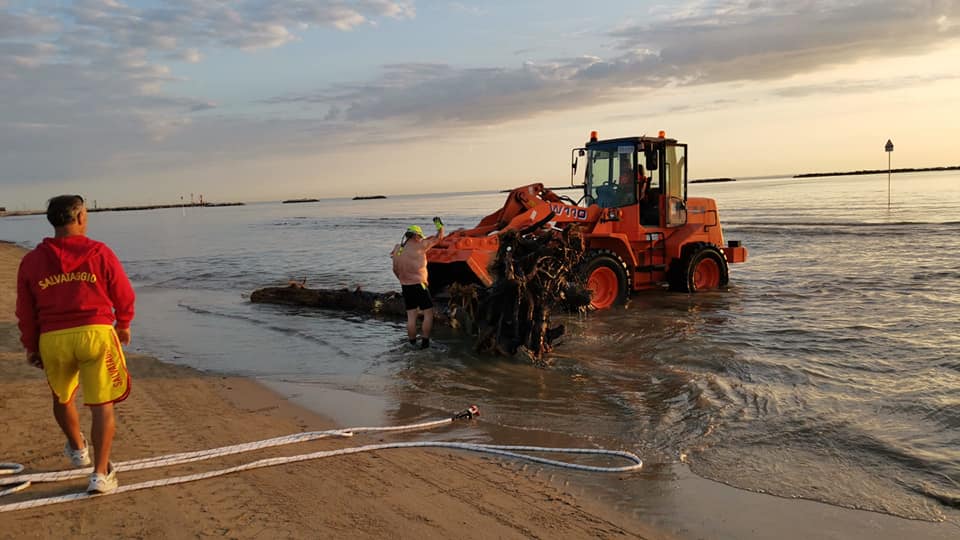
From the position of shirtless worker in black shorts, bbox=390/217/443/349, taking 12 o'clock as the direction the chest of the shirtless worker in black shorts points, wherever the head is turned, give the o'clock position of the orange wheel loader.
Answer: The orange wheel loader is roughly at 12 o'clock from the shirtless worker in black shorts.

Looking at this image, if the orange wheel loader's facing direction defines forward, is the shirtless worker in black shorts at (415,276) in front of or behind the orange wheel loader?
in front

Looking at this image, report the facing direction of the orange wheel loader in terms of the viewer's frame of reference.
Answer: facing the viewer and to the left of the viewer

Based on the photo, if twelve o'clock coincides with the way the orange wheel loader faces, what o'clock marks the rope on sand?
The rope on sand is roughly at 11 o'clock from the orange wheel loader.

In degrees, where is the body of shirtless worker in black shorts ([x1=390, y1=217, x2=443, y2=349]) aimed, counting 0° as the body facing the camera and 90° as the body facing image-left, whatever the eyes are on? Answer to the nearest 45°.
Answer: approximately 225°

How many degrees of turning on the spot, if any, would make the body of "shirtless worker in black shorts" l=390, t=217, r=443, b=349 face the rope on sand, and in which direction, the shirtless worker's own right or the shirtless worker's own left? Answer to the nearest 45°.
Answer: approximately 135° to the shirtless worker's own right

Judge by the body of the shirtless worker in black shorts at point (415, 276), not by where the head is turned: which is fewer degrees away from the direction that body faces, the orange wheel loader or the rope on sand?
the orange wheel loader

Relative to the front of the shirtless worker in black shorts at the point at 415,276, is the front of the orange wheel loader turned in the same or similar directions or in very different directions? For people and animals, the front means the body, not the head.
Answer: very different directions
